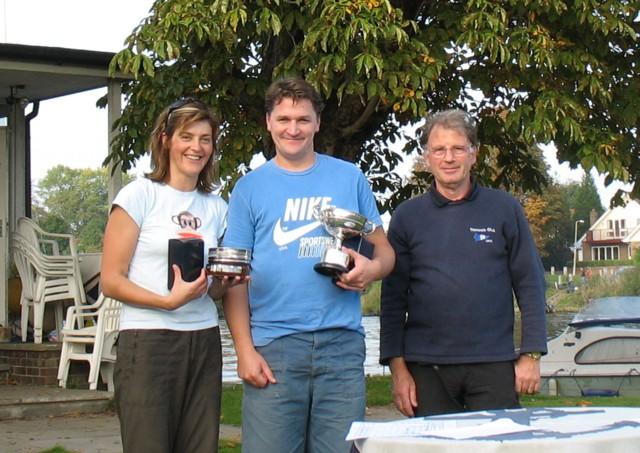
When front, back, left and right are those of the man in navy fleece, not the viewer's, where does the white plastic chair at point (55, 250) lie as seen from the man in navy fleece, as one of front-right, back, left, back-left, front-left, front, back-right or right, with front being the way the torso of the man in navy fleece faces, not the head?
back-right

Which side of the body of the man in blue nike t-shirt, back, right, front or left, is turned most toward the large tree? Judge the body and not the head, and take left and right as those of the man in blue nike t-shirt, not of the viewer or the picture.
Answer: back

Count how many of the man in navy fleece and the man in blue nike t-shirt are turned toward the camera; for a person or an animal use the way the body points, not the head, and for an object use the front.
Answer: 2

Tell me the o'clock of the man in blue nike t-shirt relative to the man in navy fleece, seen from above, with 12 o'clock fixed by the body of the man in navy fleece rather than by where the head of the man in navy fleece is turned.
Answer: The man in blue nike t-shirt is roughly at 2 o'clock from the man in navy fleece.

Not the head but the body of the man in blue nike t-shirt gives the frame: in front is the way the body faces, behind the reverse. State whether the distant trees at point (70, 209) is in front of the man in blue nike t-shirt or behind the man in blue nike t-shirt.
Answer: behind

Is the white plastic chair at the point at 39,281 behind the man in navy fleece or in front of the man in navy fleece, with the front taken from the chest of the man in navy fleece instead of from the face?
behind

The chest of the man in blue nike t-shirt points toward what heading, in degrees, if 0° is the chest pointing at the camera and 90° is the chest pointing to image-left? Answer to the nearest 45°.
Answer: approximately 0°

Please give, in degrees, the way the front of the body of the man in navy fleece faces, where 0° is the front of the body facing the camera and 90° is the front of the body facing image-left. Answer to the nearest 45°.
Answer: approximately 0°

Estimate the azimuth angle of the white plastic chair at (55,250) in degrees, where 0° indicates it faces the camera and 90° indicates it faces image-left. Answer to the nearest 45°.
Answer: approximately 315°

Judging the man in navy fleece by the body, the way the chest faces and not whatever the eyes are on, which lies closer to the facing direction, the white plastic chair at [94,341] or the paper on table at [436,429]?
the paper on table

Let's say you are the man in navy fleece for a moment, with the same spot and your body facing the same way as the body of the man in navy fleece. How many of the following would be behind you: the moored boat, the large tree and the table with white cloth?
2
